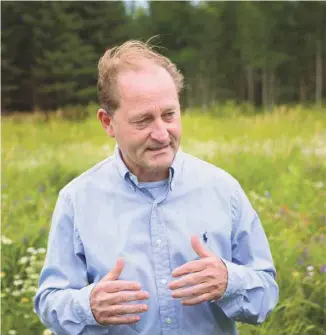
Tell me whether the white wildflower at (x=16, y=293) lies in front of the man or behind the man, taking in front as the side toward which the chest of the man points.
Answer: behind

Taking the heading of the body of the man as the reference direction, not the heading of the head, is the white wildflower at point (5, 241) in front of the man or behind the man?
behind

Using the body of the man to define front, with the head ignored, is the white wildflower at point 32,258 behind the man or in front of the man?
behind

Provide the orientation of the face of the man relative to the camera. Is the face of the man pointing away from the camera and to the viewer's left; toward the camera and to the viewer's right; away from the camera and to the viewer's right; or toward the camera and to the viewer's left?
toward the camera and to the viewer's right

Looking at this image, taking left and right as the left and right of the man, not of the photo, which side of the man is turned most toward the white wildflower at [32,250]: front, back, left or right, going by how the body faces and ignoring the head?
back

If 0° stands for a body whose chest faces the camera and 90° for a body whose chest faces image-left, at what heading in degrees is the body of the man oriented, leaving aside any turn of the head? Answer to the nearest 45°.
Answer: approximately 0°
